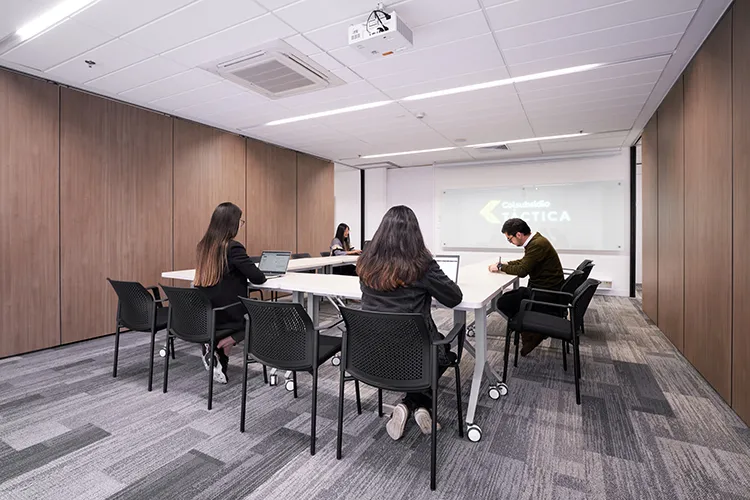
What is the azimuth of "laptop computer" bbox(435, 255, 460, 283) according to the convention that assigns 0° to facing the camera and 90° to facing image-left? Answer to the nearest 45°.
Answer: approximately 0°

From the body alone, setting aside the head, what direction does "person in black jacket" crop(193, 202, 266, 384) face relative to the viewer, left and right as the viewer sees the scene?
facing away from the viewer and to the right of the viewer

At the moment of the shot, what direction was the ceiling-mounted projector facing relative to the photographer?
facing away from the viewer and to the right of the viewer

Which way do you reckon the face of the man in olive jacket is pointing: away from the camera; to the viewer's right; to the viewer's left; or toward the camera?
to the viewer's left

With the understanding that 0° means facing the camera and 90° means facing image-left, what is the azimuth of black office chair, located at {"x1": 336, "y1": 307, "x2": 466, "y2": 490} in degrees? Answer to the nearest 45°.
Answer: approximately 225°

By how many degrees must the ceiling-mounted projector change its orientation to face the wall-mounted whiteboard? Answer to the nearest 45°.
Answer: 0° — it already faces it
